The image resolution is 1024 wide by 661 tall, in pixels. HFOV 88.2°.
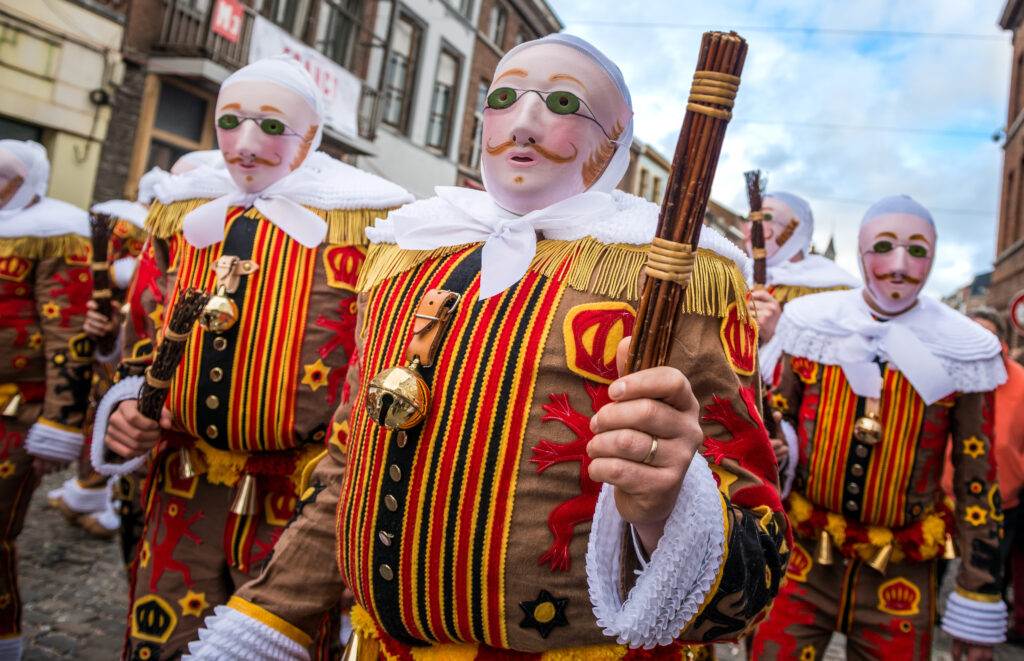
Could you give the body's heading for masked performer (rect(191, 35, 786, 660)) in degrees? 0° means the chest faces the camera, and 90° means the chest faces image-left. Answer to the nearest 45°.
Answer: approximately 45°

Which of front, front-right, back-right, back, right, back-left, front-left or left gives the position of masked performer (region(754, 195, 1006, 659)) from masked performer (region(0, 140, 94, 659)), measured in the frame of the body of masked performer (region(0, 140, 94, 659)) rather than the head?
left

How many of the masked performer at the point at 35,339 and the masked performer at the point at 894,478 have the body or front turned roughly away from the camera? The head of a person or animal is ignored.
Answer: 0

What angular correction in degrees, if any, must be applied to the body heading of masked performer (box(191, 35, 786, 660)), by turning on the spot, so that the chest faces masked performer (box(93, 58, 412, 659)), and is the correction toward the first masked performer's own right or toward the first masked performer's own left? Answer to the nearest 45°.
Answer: approximately 90° to the first masked performer's own right

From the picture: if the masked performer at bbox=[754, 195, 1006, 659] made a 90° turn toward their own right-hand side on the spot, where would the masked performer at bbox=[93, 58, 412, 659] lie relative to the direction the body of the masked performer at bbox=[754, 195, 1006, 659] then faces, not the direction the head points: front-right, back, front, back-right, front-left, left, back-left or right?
front-left

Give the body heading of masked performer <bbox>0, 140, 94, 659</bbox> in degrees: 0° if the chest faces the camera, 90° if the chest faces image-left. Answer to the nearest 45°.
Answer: approximately 45°

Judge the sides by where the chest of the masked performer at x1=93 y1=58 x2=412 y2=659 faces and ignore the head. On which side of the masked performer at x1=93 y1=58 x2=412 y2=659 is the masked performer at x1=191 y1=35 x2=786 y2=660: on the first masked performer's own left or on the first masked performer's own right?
on the first masked performer's own left

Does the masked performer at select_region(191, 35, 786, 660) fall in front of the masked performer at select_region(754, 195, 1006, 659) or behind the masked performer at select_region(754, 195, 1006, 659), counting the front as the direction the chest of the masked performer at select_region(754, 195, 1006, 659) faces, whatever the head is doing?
in front

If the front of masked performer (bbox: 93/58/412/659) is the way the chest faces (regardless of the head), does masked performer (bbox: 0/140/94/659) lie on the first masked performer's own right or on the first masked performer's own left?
on the first masked performer's own right

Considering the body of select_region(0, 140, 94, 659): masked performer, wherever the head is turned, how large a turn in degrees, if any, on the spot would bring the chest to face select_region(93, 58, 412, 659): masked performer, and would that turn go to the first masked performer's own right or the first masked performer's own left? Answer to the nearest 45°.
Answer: approximately 45° to the first masked performer's own left

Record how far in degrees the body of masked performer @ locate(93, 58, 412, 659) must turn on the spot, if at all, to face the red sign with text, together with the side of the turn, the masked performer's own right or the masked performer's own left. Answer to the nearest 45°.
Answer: approximately 135° to the masked performer's own right

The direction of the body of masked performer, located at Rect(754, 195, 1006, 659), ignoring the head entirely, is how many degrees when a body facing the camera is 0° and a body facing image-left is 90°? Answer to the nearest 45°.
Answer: approximately 0°

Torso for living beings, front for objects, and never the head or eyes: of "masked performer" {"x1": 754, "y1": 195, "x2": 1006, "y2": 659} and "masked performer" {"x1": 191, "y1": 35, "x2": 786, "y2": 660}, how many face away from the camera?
0
